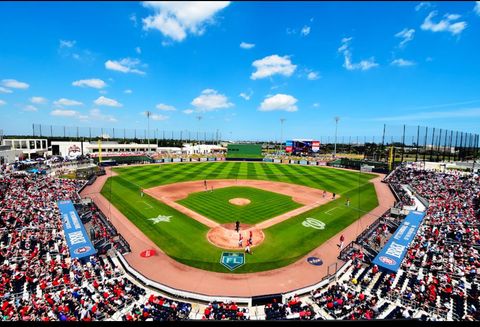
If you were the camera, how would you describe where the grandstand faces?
facing away from the viewer
